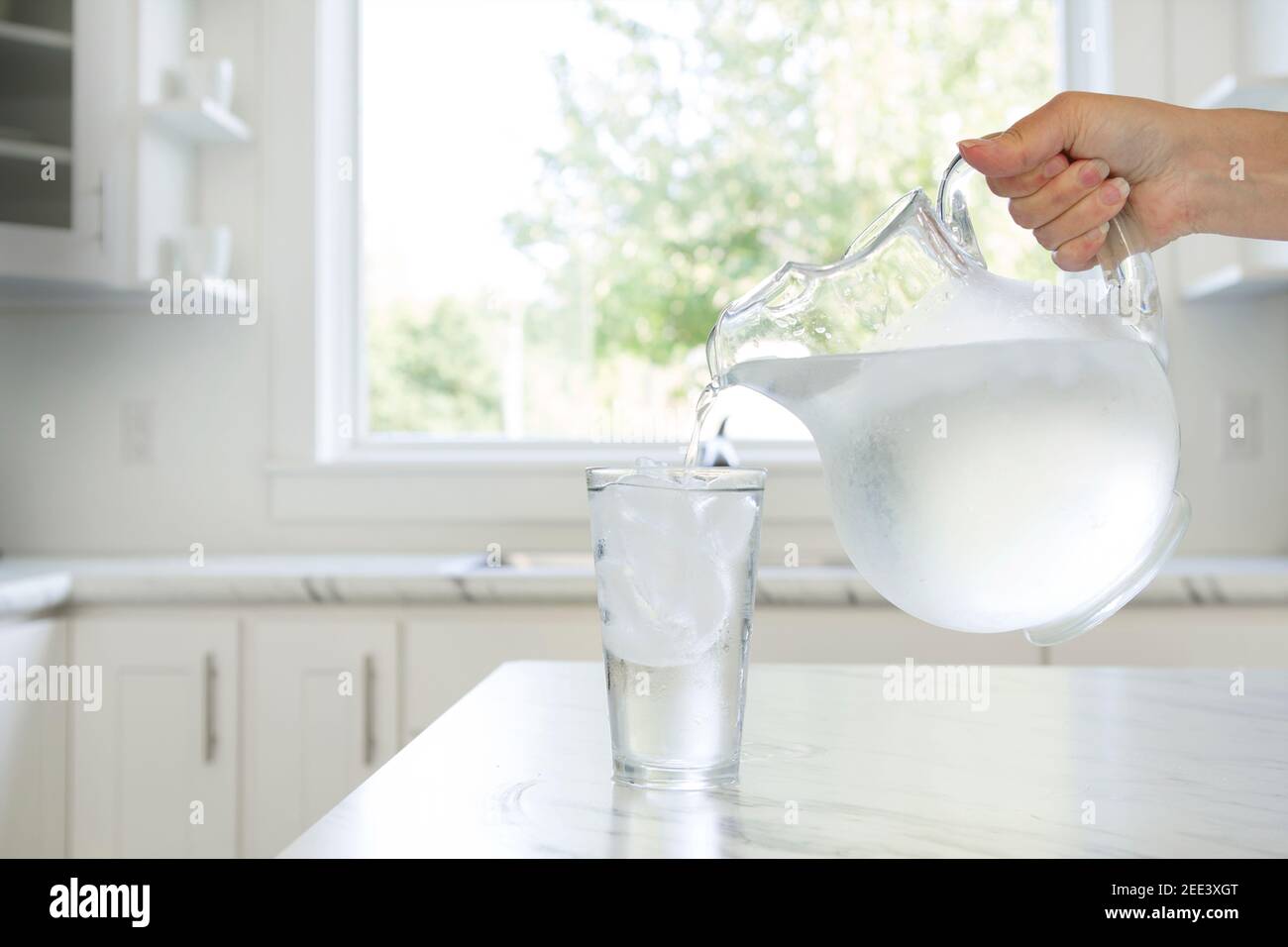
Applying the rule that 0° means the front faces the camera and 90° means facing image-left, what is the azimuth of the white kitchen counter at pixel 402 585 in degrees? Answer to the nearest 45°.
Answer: approximately 0°

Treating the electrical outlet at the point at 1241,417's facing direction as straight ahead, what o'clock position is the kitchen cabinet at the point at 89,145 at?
The kitchen cabinet is roughly at 2 o'clock from the electrical outlet.

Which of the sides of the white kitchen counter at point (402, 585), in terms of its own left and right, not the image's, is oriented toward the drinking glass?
front

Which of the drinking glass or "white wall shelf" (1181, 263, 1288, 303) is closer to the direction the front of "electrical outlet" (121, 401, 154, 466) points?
the drinking glass

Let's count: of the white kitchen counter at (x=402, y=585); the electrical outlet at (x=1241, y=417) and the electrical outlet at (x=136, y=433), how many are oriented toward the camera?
3

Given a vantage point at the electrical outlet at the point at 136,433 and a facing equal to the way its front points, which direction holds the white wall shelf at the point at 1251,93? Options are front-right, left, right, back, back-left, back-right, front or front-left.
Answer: front-left

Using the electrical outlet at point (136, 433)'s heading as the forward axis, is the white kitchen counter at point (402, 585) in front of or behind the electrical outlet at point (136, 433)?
in front
